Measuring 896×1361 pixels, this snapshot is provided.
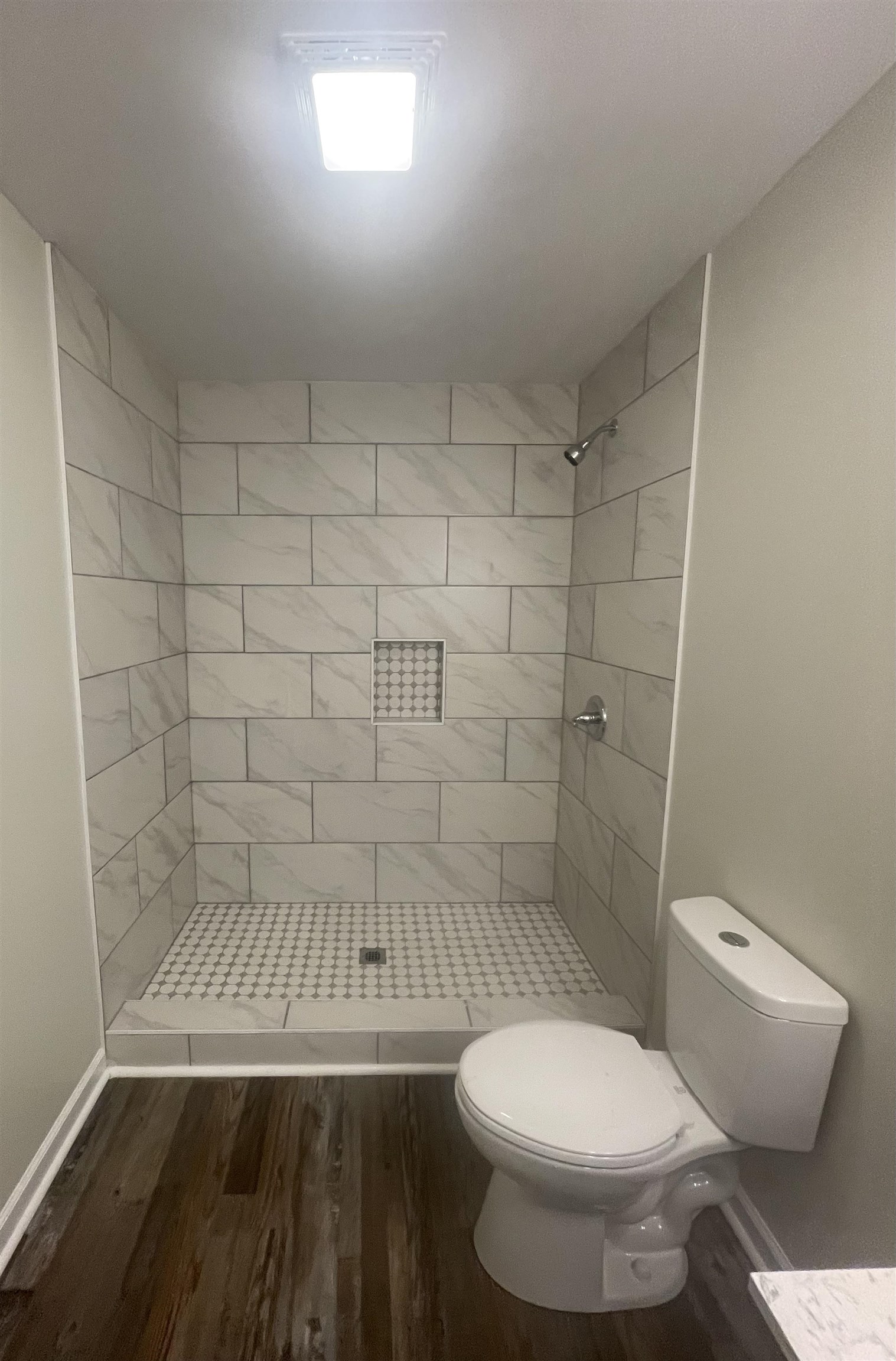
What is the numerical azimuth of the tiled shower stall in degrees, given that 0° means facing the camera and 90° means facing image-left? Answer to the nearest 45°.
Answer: approximately 0°

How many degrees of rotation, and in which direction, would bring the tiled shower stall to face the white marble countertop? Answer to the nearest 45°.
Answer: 0° — it already faces it
